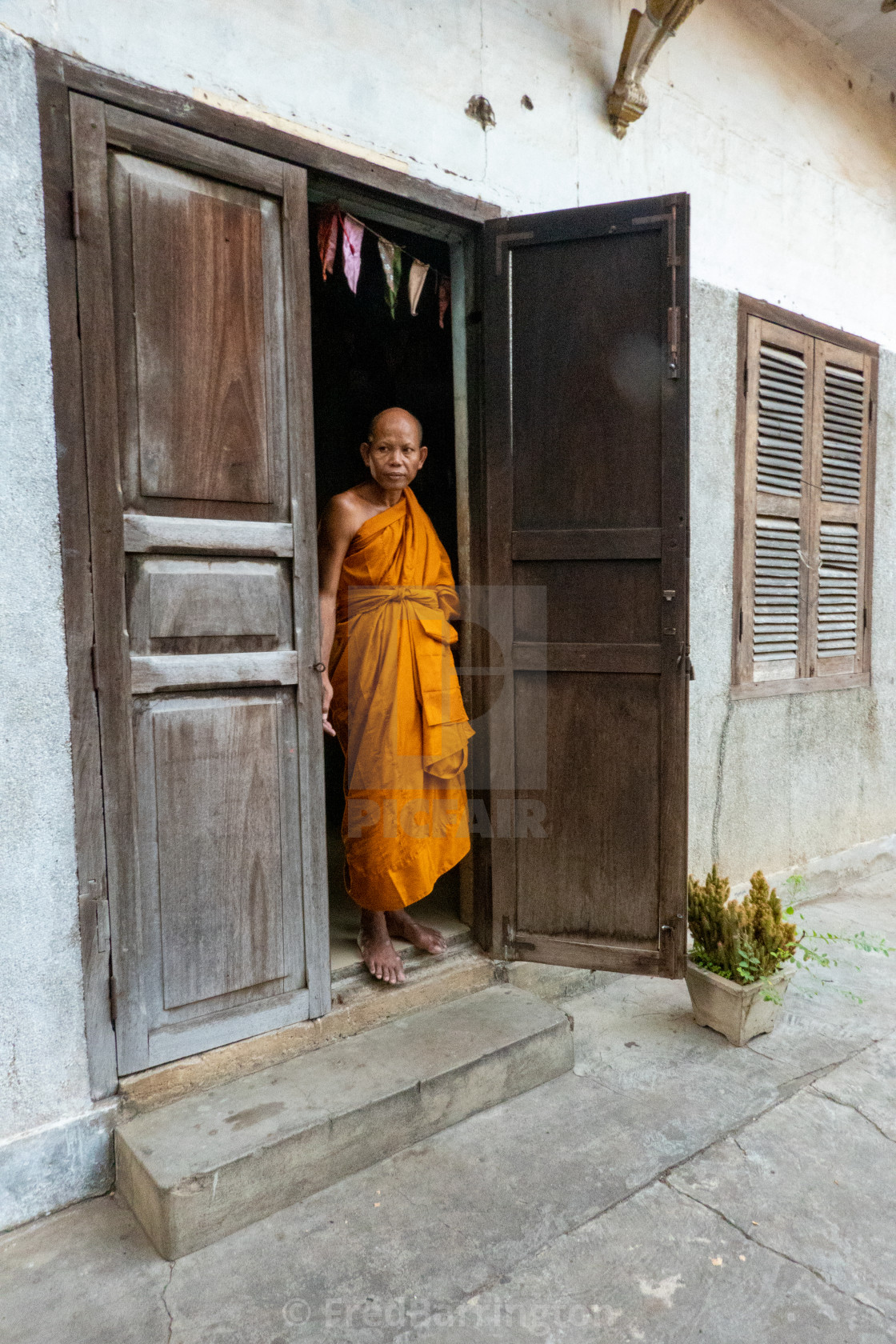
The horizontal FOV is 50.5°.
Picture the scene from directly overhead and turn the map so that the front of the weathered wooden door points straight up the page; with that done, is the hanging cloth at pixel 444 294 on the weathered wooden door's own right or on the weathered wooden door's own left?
on the weathered wooden door's own left

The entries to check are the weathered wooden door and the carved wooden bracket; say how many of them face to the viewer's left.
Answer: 0

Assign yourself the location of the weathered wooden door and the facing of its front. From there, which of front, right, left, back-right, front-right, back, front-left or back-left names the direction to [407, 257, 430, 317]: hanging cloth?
left

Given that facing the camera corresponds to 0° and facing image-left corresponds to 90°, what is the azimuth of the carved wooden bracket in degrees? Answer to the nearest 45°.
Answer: approximately 315°

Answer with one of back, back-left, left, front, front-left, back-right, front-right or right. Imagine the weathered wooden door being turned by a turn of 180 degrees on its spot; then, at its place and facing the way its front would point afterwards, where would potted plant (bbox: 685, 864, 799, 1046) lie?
back-right

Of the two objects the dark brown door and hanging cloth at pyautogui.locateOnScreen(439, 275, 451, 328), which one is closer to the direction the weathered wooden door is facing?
the dark brown door

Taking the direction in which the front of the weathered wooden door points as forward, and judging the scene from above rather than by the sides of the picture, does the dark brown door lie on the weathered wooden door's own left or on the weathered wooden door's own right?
on the weathered wooden door's own left

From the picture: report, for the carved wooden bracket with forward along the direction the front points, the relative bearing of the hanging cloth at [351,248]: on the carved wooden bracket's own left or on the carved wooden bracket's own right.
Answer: on the carved wooden bracket's own right
